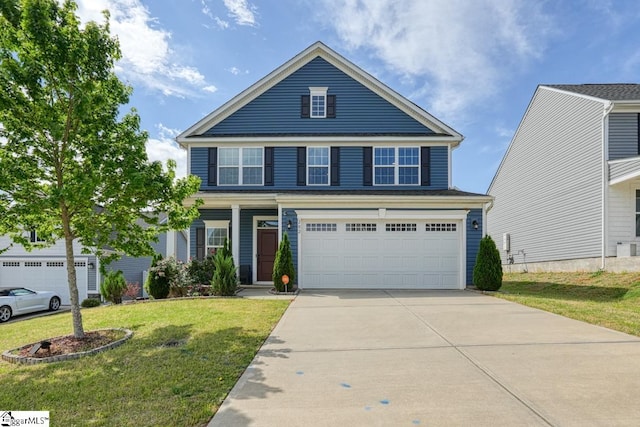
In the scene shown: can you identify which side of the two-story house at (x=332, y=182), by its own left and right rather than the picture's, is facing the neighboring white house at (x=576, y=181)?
left

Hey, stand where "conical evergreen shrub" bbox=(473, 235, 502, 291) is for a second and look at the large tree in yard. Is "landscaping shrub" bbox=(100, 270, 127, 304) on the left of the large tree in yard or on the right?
right

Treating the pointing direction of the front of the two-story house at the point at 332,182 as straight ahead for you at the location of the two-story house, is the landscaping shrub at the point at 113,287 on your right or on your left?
on your right

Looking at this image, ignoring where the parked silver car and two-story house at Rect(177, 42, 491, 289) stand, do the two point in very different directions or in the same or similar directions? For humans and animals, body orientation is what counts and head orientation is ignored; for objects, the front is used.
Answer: very different directions

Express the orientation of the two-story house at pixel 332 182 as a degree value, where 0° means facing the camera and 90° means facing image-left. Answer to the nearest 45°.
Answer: approximately 0°

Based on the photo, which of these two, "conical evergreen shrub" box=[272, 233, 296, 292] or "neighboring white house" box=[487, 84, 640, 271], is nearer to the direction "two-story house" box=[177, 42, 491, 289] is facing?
the conical evergreen shrub

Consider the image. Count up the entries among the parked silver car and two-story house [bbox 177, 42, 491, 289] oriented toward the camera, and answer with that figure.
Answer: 1

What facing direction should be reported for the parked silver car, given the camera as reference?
facing away from the viewer and to the right of the viewer

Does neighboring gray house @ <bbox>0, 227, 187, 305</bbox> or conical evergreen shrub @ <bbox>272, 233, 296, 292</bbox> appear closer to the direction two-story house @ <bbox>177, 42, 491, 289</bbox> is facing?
the conical evergreen shrub
